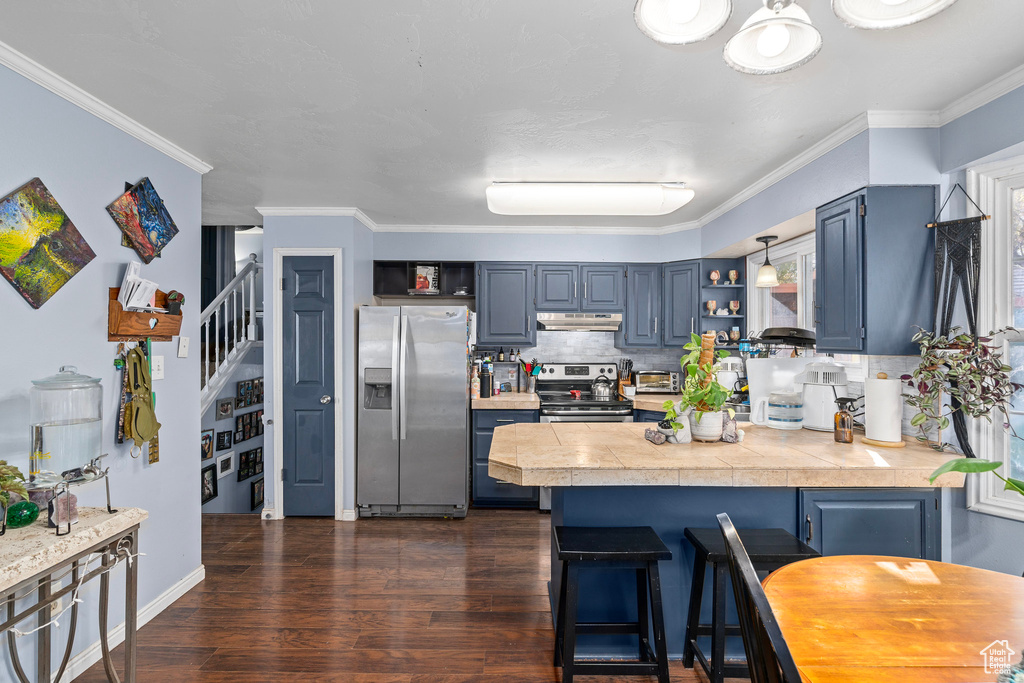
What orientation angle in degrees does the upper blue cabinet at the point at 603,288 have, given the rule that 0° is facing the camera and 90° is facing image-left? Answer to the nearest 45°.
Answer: approximately 0°

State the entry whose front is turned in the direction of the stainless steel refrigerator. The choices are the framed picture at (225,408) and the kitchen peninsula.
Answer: the framed picture

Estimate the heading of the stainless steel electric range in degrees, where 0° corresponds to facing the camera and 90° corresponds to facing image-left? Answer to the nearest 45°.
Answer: approximately 0°

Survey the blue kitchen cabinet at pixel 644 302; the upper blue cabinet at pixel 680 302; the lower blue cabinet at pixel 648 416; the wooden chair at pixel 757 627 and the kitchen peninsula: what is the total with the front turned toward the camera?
4

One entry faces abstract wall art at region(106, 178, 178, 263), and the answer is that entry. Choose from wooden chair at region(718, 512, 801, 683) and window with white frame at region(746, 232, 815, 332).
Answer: the window with white frame

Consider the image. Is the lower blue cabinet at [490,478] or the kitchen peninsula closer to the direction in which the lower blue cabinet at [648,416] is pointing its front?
the kitchen peninsula

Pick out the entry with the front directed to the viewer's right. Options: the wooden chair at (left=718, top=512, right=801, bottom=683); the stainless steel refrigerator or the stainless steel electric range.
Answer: the wooden chair
